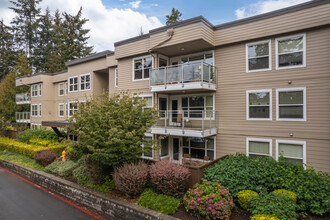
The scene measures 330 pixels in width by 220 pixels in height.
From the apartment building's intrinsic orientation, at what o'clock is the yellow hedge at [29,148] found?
The yellow hedge is roughly at 2 o'clock from the apartment building.

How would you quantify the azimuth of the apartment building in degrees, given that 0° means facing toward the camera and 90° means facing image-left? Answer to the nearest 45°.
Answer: approximately 45°

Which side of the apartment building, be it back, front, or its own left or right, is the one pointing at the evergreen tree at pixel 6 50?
right

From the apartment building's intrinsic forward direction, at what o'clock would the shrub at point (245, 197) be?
The shrub is roughly at 11 o'clock from the apartment building.

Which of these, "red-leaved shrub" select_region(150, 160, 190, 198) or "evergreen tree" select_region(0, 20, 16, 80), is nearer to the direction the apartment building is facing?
the red-leaved shrub

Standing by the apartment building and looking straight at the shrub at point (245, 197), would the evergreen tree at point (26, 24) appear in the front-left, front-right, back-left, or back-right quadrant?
back-right

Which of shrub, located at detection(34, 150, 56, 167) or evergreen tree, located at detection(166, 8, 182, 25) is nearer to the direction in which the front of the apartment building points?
the shrub

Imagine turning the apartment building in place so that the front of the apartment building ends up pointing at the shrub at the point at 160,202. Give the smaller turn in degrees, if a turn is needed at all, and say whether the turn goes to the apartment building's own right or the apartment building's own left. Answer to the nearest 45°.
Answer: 0° — it already faces it

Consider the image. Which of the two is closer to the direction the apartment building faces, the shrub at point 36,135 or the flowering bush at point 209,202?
the flowering bush

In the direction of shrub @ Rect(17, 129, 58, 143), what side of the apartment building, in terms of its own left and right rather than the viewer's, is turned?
right
